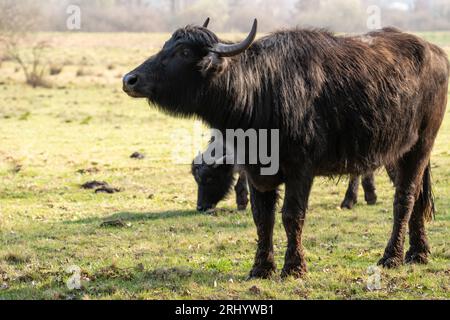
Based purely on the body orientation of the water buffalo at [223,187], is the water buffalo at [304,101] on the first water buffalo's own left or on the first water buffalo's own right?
on the first water buffalo's own left

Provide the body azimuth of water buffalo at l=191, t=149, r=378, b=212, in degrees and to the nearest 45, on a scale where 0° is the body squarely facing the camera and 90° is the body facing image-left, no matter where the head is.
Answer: approximately 90°
